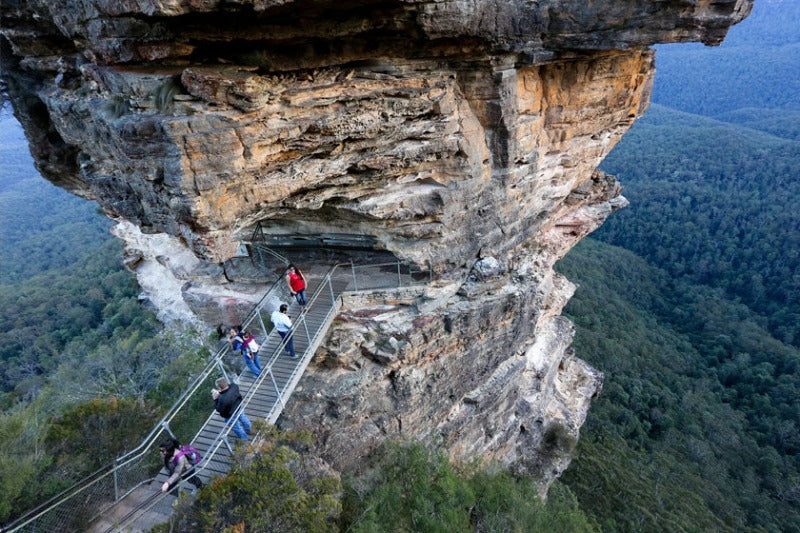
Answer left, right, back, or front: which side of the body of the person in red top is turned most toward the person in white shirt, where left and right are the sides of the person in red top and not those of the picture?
front

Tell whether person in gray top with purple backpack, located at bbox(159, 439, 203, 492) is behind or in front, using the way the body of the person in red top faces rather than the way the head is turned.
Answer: in front

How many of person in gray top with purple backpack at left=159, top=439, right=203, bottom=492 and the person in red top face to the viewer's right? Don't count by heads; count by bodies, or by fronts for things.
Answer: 0

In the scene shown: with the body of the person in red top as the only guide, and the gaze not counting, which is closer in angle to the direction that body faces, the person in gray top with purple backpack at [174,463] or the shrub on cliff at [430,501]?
the person in gray top with purple backpack

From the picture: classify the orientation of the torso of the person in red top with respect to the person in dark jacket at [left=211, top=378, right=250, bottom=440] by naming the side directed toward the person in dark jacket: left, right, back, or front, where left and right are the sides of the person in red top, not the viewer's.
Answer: front

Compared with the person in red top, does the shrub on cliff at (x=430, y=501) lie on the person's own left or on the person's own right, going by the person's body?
on the person's own left

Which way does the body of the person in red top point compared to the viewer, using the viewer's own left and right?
facing the viewer and to the left of the viewer
